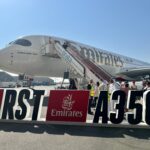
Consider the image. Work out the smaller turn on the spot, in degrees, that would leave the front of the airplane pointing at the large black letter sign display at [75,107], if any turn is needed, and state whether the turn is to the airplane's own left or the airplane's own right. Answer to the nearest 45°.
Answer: approximately 45° to the airplane's own left

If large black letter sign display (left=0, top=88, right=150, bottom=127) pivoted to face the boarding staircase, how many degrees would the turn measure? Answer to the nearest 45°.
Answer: approximately 180°

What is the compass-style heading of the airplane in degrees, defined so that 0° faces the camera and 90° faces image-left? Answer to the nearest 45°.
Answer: approximately 45°

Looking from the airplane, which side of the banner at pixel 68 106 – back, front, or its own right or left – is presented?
back

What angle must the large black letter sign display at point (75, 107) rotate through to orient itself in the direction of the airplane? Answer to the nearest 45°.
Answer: approximately 180°

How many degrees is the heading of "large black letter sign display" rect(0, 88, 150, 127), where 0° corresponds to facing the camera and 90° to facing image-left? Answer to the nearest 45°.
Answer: approximately 0°

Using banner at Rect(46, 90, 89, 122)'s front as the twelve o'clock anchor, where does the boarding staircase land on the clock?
The boarding staircase is roughly at 6 o'clock from the banner.
